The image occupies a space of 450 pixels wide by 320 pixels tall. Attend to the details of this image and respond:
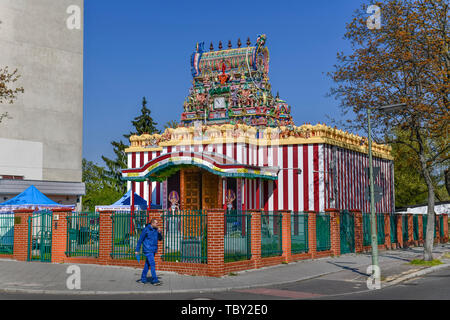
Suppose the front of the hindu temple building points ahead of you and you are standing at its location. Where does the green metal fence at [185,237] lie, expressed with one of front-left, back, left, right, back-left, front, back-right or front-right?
front-left

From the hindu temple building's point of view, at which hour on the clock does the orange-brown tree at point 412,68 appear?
The orange-brown tree is roughly at 9 o'clock from the hindu temple building.

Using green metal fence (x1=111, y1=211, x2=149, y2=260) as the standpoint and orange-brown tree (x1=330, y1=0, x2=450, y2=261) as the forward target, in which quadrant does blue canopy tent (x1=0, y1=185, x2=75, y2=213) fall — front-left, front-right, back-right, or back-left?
back-left

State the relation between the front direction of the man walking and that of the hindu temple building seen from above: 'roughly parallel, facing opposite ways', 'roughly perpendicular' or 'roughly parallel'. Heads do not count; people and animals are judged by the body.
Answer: roughly perpendicular

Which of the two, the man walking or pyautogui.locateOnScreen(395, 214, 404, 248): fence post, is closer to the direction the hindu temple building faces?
the man walking
